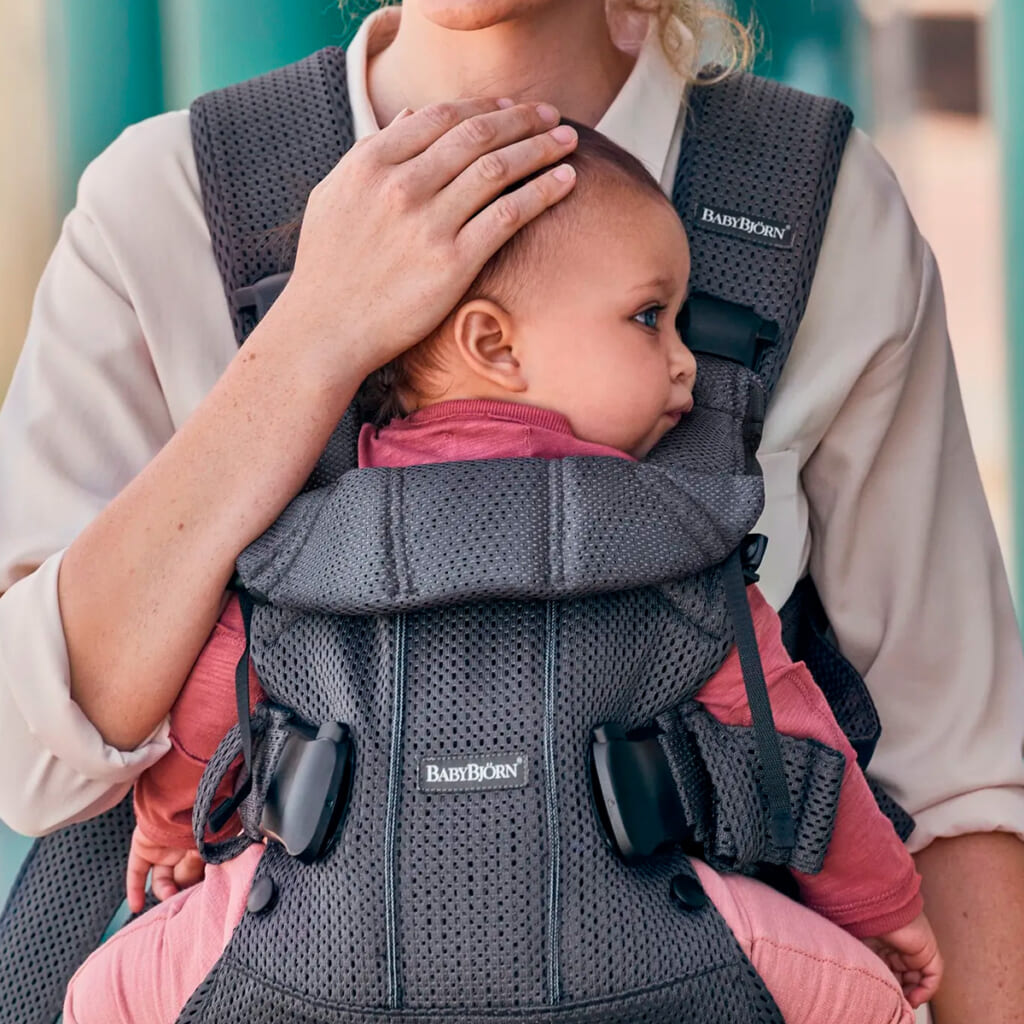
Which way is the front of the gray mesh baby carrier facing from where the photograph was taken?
facing the viewer

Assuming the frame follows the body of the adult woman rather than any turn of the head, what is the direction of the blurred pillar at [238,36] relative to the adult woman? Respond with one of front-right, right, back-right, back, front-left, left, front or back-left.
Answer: back

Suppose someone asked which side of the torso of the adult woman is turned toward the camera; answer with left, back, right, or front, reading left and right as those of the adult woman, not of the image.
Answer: front

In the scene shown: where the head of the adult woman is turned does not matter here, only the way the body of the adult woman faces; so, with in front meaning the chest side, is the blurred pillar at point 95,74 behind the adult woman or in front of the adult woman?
behind

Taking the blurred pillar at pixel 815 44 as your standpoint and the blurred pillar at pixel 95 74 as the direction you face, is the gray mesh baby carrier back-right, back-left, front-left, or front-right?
front-left

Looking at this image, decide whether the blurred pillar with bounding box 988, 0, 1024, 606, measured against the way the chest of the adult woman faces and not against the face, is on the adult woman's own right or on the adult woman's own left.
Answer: on the adult woman's own left

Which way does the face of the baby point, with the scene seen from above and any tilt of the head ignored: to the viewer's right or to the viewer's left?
to the viewer's right

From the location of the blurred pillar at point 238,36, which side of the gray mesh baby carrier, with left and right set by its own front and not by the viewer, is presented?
back

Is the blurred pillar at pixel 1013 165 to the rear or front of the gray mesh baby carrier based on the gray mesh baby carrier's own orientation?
to the rear

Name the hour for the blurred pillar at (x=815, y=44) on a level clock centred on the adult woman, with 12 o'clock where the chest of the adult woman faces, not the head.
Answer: The blurred pillar is roughly at 7 o'clock from the adult woman.

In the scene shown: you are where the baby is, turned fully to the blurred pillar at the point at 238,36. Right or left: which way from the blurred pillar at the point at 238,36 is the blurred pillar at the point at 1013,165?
right
